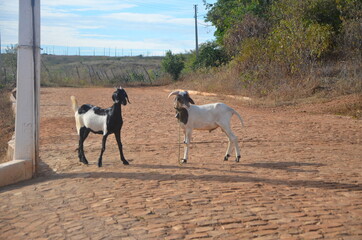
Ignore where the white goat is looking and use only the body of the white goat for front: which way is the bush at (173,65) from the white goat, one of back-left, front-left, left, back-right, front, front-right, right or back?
right

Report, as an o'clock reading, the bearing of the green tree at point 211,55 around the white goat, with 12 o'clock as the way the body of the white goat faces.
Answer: The green tree is roughly at 3 o'clock from the white goat.

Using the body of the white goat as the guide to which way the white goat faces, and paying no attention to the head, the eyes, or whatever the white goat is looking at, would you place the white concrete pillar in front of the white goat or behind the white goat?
in front

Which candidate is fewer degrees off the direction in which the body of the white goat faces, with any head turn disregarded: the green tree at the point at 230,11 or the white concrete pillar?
the white concrete pillar

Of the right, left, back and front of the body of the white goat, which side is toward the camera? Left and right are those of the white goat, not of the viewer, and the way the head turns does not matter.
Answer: left

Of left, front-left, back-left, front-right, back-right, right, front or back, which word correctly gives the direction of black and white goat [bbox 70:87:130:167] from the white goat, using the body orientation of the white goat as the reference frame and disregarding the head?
front

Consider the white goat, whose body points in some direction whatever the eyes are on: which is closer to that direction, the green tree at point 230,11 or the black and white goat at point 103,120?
the black and white goat

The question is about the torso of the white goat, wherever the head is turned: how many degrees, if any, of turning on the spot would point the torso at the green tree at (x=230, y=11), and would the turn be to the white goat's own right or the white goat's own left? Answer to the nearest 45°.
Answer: approximately 90° to the white goat's own right
